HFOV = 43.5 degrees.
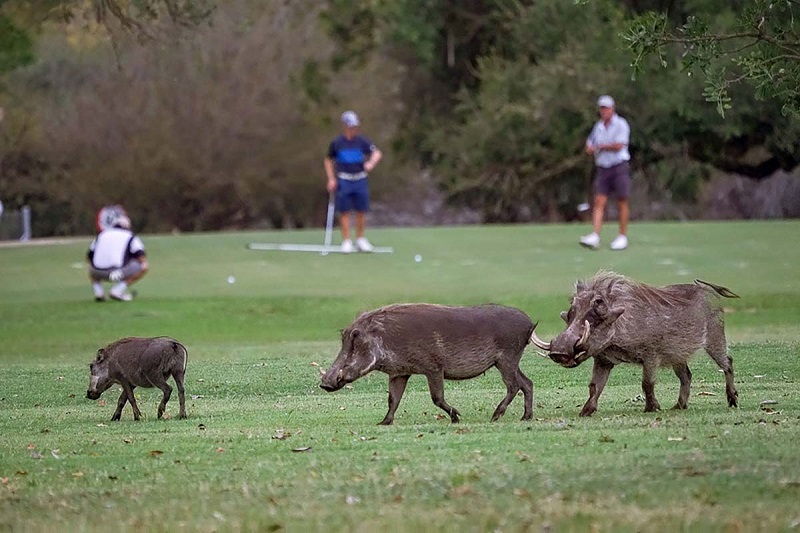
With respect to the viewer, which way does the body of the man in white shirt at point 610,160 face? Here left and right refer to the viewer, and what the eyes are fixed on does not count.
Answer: facing the viewer and to the left of the viewer

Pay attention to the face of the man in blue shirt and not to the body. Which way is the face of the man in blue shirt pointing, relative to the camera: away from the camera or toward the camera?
toward the camera

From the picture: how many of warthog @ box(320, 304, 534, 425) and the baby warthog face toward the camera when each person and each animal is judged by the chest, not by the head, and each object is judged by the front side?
0

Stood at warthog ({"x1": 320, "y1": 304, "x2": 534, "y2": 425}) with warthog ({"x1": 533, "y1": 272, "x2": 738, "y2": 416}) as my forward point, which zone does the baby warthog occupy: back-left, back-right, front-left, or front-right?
back-left

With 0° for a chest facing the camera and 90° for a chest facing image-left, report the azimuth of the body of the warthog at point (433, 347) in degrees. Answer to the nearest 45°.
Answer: approximately 90°

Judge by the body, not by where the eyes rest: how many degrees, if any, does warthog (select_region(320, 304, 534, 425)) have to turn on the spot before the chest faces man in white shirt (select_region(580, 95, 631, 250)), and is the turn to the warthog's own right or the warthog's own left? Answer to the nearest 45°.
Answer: approximately 90° to the warthog's own right

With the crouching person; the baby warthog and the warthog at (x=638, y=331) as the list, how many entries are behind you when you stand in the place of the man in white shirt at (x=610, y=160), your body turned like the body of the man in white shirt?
0

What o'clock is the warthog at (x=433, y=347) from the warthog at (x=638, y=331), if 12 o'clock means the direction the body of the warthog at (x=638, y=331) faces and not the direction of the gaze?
the warthog at (x=433, y=347) is roughly at 1 o'clock from the warthog at (x=638, y=331).

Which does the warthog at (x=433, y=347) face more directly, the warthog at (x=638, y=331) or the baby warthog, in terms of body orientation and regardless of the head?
the baby warthog

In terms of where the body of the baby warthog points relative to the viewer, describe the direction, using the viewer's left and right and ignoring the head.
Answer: facing to the left of the viewer

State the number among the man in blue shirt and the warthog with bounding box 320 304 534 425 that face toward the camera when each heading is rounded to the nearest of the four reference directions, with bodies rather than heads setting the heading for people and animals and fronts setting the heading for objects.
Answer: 1

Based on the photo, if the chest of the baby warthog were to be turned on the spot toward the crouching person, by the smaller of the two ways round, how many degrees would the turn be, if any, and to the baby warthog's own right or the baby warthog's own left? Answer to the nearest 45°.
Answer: approximately 90° to the baby warthog's own right

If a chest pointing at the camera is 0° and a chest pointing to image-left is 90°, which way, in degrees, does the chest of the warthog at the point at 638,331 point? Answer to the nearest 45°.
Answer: approximately 45°

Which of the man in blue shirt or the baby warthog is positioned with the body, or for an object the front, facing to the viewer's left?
the baby warthog

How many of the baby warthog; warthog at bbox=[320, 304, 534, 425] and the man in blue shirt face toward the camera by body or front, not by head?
1

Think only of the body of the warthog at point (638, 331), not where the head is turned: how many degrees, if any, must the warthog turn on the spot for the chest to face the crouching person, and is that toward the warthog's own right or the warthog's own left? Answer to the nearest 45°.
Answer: approximately 90° to the warthog's own right

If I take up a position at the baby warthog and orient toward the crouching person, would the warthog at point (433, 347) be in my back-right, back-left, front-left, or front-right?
back-right

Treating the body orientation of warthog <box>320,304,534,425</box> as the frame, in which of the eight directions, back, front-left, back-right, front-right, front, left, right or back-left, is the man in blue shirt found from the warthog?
right
